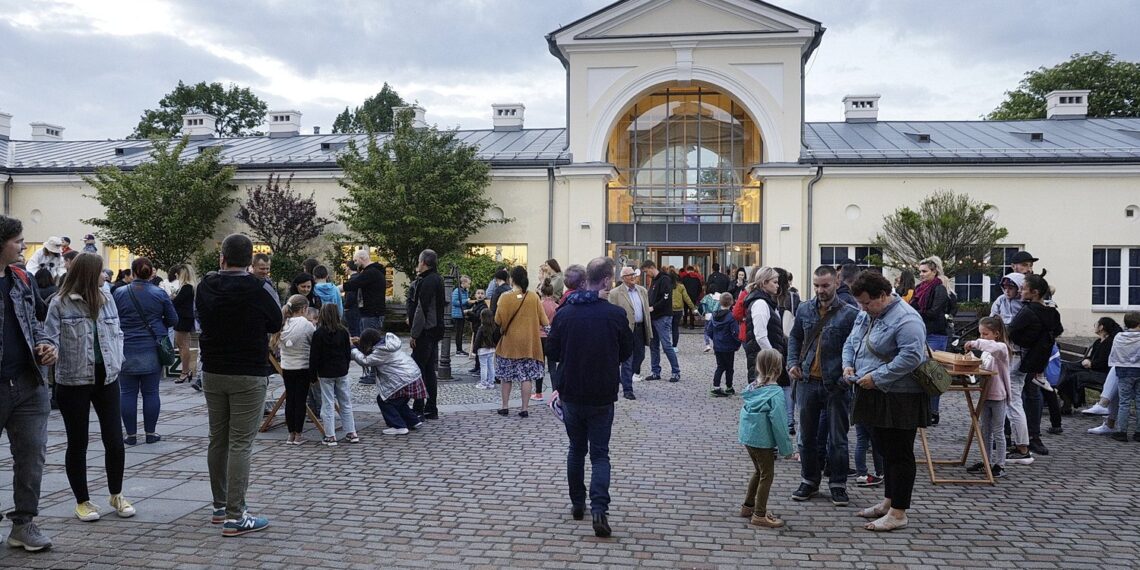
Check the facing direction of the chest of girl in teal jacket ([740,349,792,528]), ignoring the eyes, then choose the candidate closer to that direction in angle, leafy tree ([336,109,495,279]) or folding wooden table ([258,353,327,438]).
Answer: the leafy tree

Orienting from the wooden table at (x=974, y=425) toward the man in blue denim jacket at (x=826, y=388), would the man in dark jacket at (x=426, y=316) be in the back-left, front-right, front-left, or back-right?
front-right

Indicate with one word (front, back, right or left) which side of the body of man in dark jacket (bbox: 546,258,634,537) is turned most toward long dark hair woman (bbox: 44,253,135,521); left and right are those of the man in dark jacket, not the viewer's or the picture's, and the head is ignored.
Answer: left

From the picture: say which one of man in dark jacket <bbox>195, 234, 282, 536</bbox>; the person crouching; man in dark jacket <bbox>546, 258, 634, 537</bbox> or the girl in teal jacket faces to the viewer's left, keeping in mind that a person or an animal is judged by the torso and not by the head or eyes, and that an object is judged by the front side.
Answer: the person crouching

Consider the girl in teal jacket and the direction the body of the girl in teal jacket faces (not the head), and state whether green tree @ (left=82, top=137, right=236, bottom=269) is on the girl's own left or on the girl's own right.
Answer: on the girl's own left

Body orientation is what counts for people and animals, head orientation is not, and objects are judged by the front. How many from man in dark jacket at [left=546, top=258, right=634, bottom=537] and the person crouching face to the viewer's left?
1

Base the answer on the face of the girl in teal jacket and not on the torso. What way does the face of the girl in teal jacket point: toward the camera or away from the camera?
away from the camera

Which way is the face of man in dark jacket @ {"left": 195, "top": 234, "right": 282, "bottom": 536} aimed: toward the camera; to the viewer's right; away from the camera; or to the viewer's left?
away from the camera

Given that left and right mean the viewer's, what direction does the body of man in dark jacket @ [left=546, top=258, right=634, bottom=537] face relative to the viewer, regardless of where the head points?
facing away from the viewer

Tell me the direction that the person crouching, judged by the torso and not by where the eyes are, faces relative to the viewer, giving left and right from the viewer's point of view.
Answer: facing to the left of the viewer

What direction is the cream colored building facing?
toward the camera

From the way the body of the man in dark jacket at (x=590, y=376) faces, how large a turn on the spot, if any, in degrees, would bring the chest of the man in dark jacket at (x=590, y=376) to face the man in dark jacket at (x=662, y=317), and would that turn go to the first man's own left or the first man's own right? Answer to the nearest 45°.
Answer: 0° — they already face them

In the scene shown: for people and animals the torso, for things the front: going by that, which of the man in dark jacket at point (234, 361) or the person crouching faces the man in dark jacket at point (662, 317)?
the man in dark jacket at point (234, 361)

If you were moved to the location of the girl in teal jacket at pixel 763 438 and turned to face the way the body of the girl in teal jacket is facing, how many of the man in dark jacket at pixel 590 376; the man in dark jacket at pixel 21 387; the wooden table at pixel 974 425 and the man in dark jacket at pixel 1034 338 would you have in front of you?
2

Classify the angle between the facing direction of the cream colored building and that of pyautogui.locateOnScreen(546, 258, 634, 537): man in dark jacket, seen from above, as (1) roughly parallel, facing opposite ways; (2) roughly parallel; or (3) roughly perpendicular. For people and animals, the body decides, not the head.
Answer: roughly parallel, facing opposite ways

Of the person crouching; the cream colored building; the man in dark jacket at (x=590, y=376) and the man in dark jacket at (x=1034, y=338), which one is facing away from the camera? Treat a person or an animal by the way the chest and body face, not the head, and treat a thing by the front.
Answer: the man in dark jacket at (x=590, y=376)

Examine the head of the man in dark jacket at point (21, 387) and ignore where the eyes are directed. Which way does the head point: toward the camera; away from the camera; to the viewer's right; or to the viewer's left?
to the viewer's right

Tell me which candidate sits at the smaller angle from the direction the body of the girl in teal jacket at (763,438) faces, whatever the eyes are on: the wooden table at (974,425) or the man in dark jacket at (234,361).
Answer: the wooden table

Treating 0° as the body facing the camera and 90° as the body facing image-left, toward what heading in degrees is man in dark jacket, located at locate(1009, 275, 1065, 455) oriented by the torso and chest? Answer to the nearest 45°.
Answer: approximately 90°

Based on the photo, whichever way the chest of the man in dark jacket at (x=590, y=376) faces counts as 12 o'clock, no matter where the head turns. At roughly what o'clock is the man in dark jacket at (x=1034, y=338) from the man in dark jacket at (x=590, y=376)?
the man in dark jacket at (x=1034, y=338) is roughly at 2 o'clock from the man in dark jacket at (x=590, y=376).
